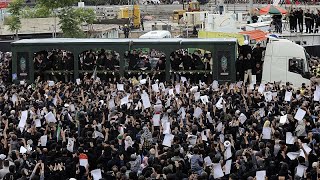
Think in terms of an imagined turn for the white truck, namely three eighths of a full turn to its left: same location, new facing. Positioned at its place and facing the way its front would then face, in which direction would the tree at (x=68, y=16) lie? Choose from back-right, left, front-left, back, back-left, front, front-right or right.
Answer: front

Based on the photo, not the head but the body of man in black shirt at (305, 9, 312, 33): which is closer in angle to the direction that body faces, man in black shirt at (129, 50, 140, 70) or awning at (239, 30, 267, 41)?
the man in black shirt

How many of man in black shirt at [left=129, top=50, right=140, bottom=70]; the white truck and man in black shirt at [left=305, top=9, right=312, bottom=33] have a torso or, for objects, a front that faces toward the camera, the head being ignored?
2

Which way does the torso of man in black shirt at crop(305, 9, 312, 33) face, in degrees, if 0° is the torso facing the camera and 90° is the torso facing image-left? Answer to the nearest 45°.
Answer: approximately 0°

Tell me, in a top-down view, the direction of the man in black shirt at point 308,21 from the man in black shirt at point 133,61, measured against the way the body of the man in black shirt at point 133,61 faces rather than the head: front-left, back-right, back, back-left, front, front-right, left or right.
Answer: back-left

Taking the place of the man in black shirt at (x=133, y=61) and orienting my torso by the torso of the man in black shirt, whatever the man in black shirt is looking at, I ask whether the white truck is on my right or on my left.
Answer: on my left

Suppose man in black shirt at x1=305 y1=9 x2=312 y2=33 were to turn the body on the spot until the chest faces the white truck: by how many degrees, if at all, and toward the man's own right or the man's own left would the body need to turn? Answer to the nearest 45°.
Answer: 0° — they already face it

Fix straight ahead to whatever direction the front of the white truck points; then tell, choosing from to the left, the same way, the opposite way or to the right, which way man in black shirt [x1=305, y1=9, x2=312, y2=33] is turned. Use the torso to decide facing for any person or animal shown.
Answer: to the right

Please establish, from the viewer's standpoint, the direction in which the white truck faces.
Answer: facing to the right of the viewer

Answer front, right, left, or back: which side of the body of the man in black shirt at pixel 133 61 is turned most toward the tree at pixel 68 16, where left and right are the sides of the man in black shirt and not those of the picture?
back

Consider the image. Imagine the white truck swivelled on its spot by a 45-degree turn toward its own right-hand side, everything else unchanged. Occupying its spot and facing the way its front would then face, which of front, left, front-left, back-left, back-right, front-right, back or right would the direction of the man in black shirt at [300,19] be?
back-left

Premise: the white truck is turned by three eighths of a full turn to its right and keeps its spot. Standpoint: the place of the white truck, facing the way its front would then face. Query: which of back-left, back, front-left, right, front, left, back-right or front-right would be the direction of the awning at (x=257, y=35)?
back-right
